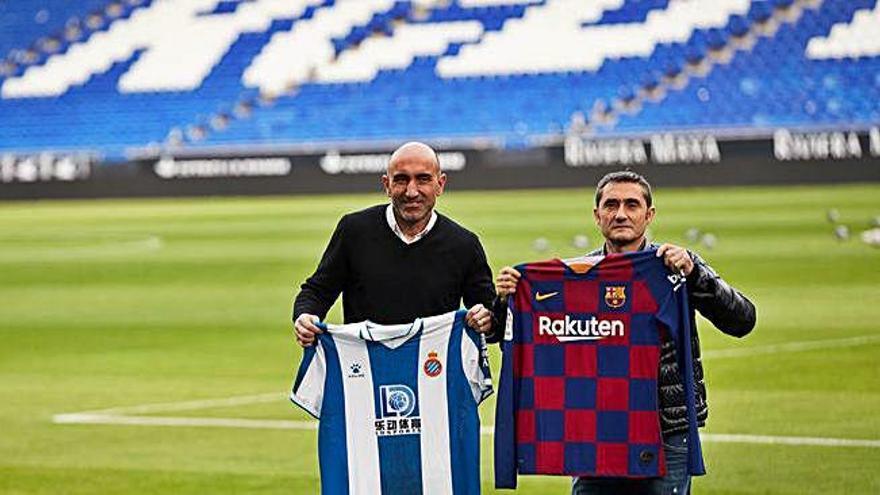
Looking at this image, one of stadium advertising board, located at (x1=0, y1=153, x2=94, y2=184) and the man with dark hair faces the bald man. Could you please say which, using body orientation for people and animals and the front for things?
the stadium advertising board

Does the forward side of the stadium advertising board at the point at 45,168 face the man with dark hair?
yes

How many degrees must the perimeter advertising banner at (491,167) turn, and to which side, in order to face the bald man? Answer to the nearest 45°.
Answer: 0° — it already faces them

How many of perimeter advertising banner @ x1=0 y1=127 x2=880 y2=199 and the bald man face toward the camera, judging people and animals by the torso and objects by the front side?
2

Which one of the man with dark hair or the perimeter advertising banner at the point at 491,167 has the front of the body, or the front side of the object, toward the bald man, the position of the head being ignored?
the perimeter advertising banner

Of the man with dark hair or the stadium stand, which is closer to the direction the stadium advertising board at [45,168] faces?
the man with dark hair

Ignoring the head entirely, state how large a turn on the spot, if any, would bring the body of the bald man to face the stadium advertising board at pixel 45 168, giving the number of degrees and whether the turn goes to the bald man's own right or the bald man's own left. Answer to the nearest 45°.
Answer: approximately 180°

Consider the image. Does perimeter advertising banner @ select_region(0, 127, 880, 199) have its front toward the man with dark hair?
yes
